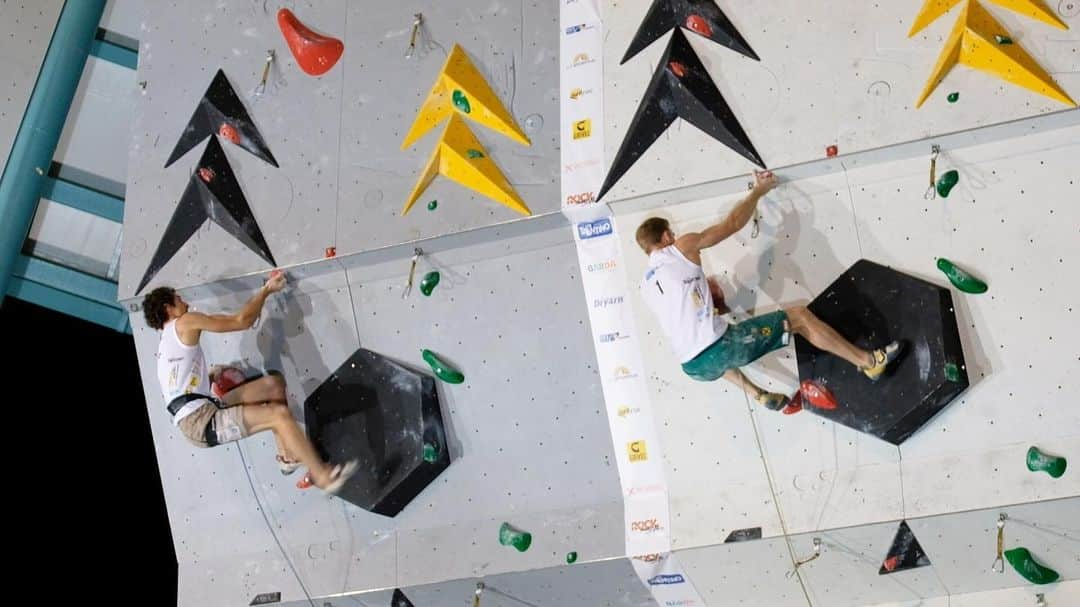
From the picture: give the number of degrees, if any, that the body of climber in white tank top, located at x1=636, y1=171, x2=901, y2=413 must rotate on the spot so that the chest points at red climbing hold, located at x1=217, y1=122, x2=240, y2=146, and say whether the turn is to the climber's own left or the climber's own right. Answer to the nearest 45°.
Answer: approximately 135° to the climber's own left

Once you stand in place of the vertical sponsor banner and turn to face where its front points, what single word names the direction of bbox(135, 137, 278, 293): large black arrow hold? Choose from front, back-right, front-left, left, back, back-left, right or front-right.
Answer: right

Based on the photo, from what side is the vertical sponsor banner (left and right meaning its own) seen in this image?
front

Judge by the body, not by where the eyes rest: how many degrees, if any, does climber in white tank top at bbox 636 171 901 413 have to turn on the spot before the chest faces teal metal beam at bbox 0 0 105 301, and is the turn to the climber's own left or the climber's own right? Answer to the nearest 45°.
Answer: approximately 135° to the climber's own left

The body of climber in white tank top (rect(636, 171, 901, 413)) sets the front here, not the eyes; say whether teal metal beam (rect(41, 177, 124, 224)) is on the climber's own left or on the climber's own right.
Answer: on the climber's own left

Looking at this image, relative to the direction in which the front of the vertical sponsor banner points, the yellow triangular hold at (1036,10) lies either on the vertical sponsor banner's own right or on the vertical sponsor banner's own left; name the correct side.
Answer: on the vertical sponsor banner's own left

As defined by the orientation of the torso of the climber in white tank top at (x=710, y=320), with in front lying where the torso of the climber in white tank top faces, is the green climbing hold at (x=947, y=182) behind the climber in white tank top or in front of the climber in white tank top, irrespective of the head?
in front

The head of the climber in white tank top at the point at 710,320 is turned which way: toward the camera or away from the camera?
away from the camera

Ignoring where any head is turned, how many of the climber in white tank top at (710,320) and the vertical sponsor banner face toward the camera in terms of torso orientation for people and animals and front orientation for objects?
1

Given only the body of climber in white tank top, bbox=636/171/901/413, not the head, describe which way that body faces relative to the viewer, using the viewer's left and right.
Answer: facing away from the viewer and to the right of the viewer
